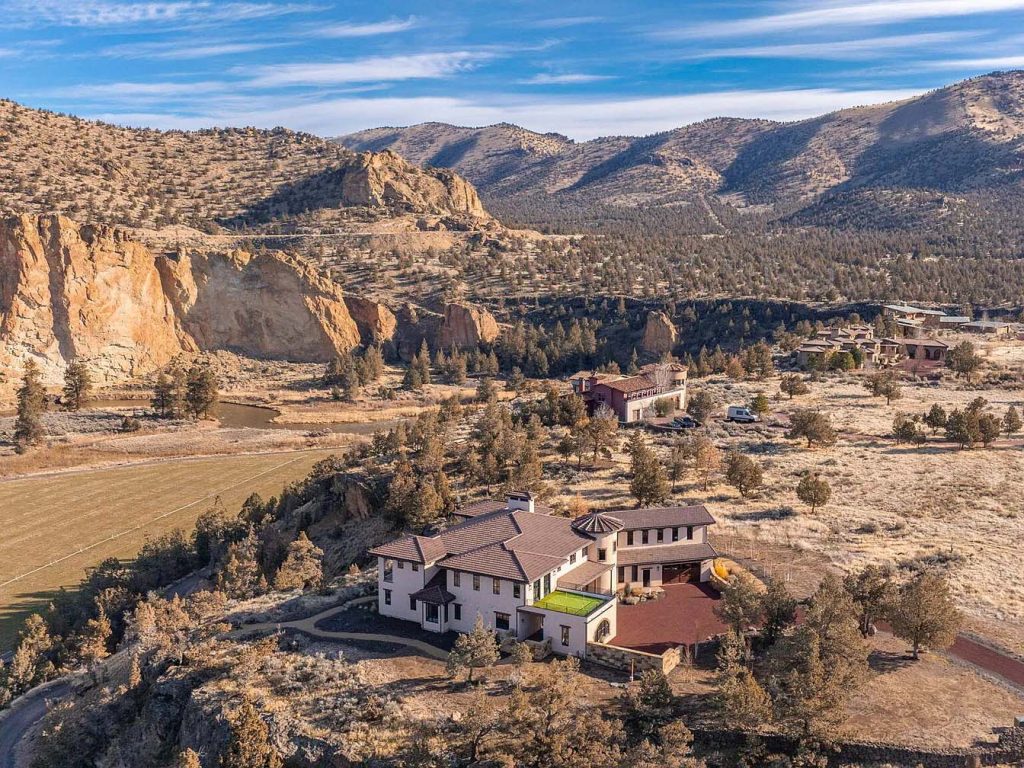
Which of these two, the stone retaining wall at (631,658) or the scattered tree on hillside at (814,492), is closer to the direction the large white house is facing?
the stone retaining wall
